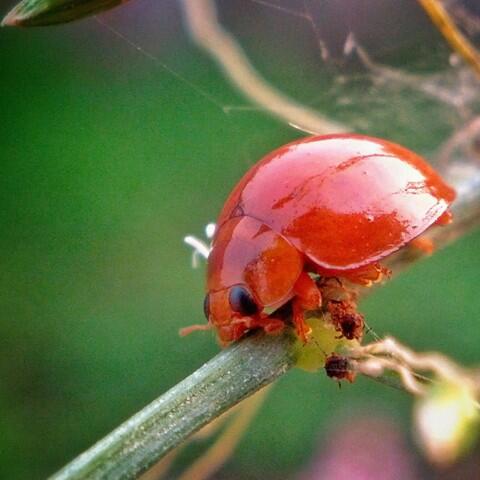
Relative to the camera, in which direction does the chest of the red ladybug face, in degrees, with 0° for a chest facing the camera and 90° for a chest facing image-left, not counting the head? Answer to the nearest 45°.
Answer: approximately 45°
